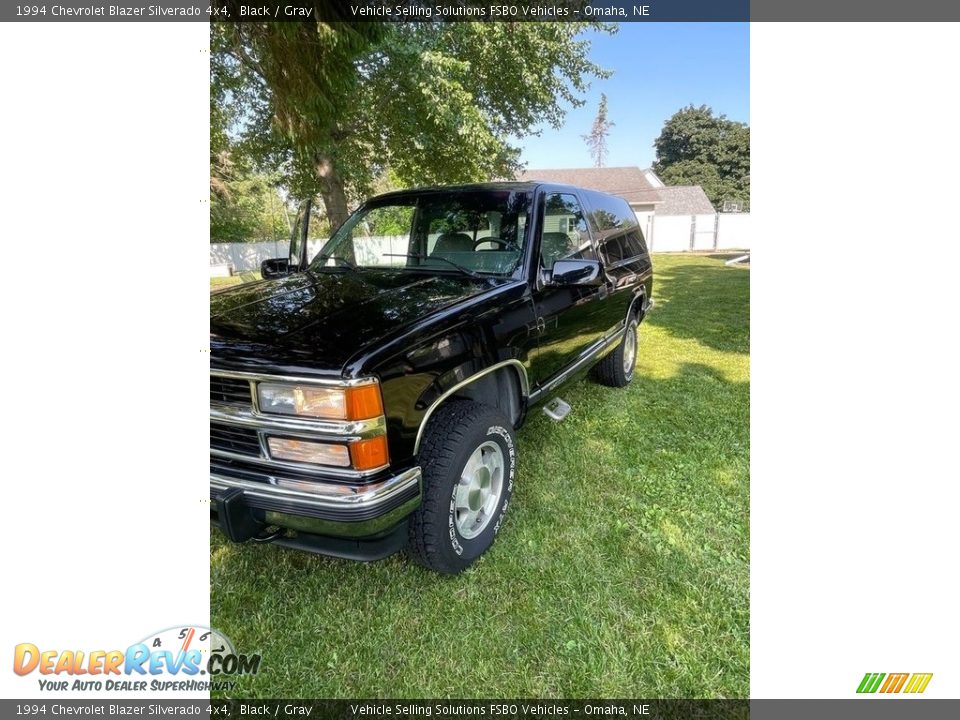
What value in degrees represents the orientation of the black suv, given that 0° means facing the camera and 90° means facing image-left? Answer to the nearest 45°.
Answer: approximately 45°

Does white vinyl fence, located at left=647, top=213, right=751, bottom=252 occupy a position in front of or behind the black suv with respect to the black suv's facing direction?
behind

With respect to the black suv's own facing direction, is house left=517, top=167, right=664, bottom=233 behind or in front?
behind

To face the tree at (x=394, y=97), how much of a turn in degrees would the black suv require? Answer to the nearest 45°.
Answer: approximately 135° to its right

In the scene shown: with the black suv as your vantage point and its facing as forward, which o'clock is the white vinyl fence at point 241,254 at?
The white vinyl fence is roughly at 4 o'clock from the black suv.

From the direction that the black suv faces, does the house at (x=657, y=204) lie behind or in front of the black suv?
behind
